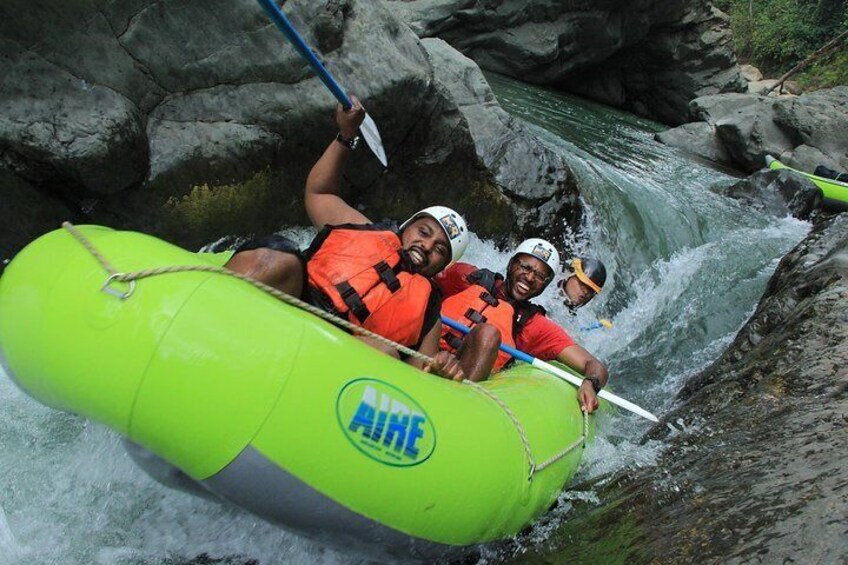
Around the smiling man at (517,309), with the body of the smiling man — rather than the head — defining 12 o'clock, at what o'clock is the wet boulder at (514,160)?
The wet boulder is roughly at 6 o'clock from the smiling man.

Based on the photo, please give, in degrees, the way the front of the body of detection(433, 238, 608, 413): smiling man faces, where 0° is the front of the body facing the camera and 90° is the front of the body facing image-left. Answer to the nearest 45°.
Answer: approximately 0°

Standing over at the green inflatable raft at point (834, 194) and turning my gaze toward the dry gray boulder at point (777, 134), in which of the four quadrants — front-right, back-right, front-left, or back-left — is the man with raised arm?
back-left

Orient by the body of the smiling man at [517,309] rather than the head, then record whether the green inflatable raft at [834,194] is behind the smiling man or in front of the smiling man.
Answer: behind

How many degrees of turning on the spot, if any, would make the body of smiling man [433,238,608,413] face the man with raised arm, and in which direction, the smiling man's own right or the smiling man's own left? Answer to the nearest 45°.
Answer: approximately 45° to the smiling man's own right

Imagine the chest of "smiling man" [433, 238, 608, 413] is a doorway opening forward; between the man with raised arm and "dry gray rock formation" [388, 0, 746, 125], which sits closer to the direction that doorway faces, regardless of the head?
the man with raised arm

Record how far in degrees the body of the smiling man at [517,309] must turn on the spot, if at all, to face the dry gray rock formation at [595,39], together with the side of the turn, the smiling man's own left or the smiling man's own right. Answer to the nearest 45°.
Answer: approximately 180°
